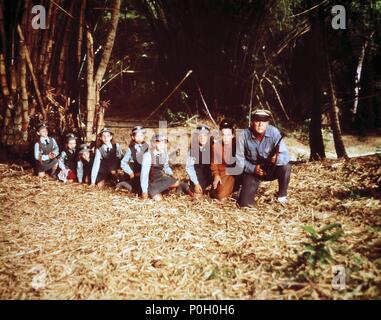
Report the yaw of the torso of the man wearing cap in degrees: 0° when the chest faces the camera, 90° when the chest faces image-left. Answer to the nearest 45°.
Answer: approximately 0°

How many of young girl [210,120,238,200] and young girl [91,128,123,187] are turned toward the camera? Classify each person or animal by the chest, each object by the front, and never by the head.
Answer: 2

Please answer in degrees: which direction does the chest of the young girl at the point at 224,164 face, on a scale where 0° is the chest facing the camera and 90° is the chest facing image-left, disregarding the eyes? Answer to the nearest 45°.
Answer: approximately 0°

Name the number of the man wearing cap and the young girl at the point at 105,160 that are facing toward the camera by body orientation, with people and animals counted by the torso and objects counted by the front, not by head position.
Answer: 2

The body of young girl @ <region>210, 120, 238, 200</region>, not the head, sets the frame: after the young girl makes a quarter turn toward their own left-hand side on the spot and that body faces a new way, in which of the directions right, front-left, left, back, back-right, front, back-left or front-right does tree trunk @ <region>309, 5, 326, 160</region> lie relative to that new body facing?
front-left
